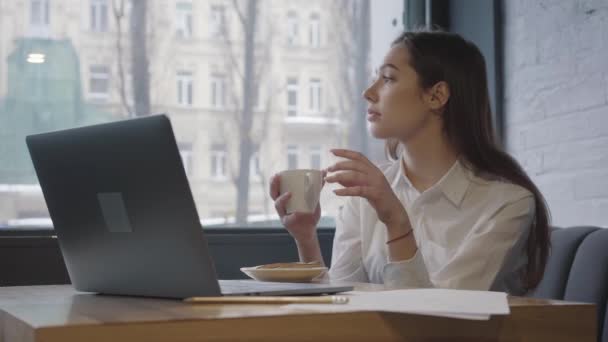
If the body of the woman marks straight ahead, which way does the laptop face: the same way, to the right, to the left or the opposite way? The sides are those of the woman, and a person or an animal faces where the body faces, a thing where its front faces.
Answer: the opposite way

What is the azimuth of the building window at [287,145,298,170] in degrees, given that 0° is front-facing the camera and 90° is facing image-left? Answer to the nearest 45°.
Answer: approximately 0°

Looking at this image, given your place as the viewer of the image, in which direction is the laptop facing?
facing away from the viewer and to the right of the viewer

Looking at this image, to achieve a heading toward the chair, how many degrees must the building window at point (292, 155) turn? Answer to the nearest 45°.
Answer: approximately 45° to its left

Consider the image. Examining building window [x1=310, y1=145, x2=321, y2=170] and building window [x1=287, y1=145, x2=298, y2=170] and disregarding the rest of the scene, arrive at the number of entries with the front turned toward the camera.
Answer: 2

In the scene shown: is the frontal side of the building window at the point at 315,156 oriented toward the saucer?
yes

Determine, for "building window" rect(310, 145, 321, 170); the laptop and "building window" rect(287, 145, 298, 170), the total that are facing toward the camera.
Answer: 2

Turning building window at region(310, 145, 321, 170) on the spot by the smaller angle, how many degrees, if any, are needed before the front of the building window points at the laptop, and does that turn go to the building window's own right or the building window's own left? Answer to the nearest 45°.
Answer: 0° — it already faces it
